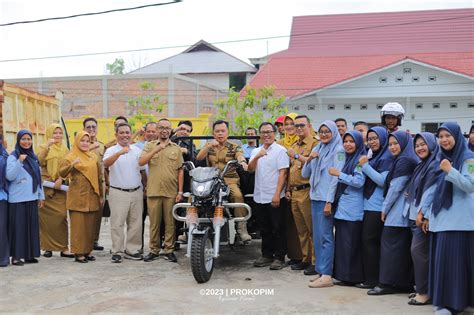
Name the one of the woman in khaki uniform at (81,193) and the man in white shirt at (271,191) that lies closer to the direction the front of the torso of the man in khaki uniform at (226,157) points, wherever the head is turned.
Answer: the man in white shirt

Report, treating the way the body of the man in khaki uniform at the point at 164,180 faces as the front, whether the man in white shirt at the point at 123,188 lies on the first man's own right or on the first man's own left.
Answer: on the first man's own right

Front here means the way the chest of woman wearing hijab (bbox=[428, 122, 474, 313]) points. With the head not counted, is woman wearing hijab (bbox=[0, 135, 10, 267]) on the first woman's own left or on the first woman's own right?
on the first woman's own right

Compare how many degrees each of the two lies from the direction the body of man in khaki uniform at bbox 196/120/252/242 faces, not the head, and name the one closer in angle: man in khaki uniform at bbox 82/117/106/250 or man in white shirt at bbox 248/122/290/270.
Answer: the man in white shirt

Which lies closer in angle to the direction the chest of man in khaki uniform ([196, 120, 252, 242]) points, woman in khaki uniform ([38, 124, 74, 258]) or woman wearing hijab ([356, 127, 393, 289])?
the woman wearing hijab
